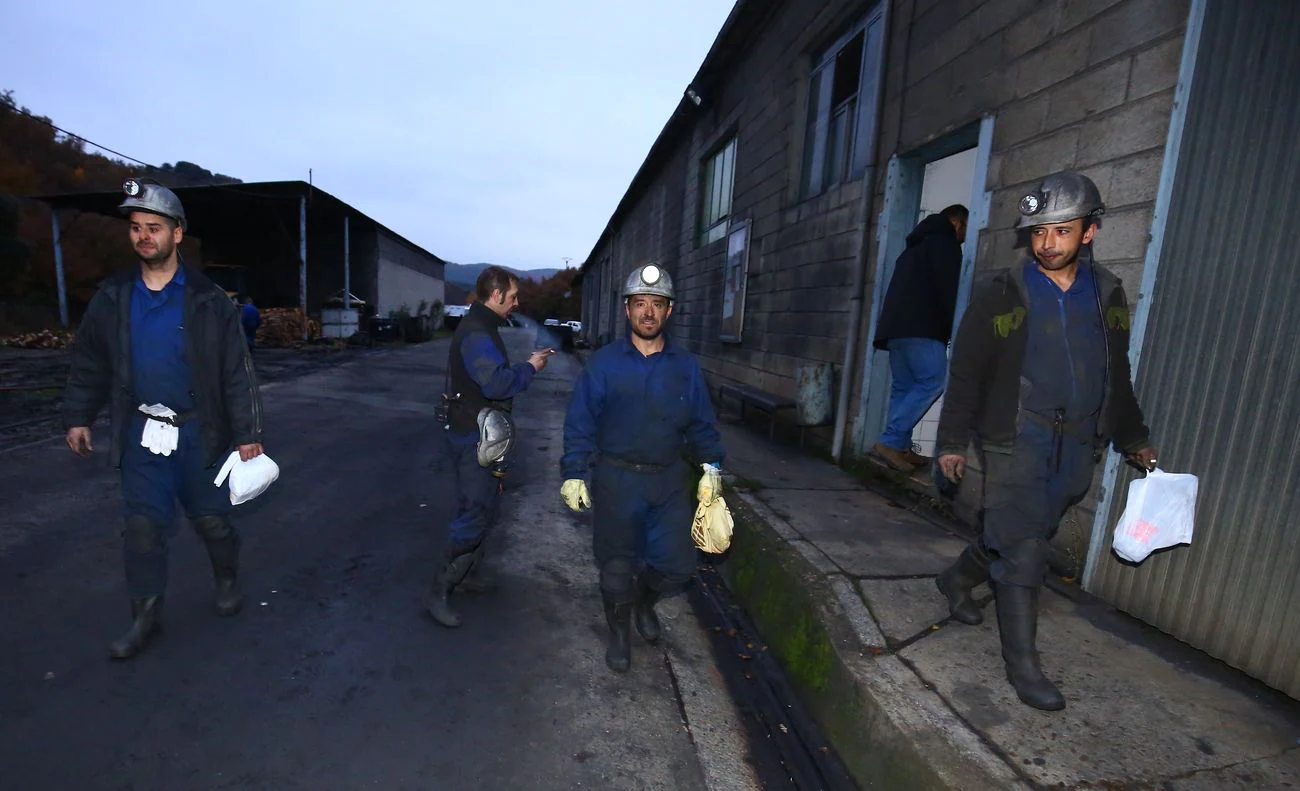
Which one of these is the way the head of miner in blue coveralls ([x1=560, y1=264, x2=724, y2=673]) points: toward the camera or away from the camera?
toward the camera

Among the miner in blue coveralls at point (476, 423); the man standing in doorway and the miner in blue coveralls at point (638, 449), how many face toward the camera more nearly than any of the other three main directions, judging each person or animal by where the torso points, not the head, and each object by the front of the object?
1

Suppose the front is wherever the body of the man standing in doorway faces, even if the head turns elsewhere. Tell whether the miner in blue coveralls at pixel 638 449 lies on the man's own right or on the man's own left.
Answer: on the man's own right

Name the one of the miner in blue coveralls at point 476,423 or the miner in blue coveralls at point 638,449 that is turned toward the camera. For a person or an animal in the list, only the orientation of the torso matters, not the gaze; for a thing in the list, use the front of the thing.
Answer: the miner in blue coveralls at point 638,449

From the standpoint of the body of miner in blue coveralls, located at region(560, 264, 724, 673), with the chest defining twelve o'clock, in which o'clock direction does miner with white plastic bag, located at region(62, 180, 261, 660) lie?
The miner with white plastic bag is roughly at 3 o'clock from the miner in blue coveralls.

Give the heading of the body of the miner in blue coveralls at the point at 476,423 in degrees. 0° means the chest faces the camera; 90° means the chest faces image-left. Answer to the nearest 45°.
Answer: approximately 270°

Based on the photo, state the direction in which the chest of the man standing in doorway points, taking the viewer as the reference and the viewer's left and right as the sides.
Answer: facing to the right of the viewer

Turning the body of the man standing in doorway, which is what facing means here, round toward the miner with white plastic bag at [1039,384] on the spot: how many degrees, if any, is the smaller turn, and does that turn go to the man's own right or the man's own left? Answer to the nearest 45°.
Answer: approximately 90° to the man's own right

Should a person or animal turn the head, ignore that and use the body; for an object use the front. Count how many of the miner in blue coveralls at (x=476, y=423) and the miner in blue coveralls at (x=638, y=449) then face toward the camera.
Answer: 1

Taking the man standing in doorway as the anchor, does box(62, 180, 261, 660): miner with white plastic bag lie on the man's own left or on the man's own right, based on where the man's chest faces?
on the man's own right

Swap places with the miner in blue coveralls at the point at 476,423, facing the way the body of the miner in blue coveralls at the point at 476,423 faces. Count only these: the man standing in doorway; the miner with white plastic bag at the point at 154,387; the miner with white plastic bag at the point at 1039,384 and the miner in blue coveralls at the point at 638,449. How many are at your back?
1

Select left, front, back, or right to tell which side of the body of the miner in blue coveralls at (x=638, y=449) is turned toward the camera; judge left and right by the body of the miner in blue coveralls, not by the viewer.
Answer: front
